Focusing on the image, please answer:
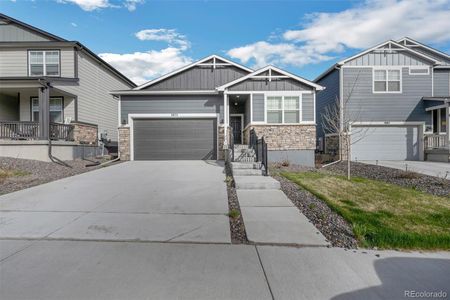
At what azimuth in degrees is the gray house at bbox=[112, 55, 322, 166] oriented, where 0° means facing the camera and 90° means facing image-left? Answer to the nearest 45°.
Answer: approximately 0°

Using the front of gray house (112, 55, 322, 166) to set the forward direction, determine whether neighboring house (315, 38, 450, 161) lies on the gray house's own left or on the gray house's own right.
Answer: on the gray house's own left

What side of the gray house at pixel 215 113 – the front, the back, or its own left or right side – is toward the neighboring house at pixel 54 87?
right
